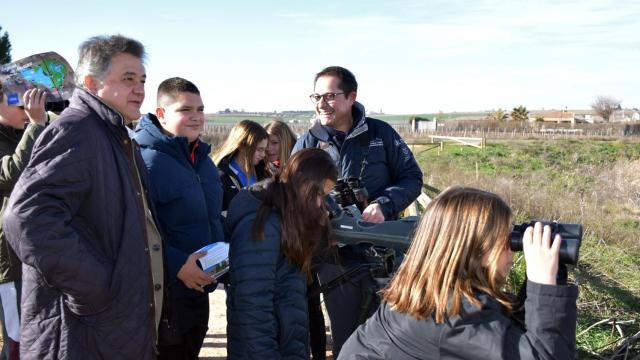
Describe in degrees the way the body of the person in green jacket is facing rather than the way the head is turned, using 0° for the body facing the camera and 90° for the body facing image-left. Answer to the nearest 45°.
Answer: approximately 270°

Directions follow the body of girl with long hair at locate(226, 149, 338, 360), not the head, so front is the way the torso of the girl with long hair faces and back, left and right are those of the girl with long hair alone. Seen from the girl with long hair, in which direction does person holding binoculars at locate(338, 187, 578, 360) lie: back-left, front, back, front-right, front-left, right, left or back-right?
front-right

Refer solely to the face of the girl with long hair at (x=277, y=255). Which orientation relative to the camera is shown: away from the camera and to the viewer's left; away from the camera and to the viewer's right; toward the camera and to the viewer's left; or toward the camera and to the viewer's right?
away from the camera and to the viewer's right

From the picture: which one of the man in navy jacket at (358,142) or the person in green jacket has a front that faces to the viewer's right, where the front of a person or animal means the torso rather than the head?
the person in green jacket

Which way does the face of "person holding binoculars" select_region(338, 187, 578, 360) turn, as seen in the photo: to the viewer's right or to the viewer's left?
to the viewer's right

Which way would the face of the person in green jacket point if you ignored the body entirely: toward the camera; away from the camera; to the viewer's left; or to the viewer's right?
to the viewer's right

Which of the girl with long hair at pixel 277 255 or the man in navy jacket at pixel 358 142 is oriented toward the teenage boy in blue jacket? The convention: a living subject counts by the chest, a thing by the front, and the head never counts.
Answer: the man in navy jacket

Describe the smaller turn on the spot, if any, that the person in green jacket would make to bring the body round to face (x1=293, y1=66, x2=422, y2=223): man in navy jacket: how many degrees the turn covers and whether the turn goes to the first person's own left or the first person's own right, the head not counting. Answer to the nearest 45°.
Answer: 0° — they already face them

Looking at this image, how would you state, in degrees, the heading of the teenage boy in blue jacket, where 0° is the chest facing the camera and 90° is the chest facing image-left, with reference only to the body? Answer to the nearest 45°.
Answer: approximately 315°
